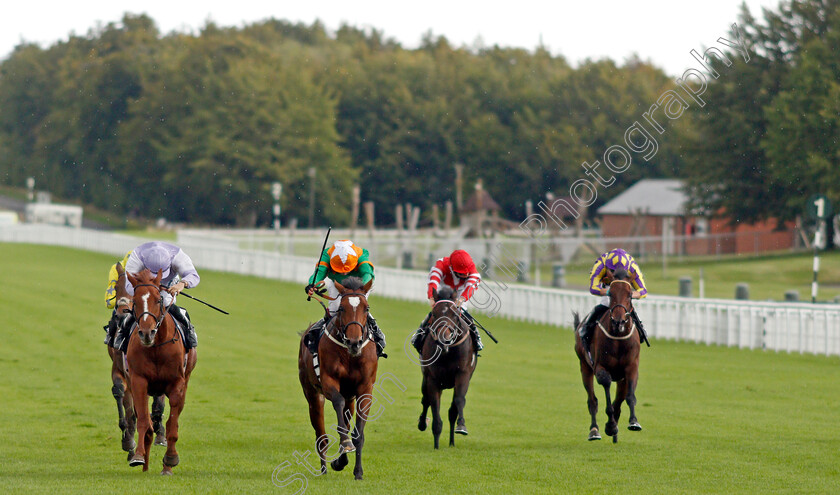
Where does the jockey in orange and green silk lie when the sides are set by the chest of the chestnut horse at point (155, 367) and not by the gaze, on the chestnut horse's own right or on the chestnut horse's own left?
on the chestnut horse's own left

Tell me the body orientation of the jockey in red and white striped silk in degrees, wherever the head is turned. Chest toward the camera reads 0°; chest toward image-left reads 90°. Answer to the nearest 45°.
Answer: approximately 0°

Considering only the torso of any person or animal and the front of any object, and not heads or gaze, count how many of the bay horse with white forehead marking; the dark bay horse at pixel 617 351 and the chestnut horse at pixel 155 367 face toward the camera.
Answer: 3

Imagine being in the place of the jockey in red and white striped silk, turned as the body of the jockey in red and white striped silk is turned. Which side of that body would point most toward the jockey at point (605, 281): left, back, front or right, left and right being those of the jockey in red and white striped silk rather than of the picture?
left

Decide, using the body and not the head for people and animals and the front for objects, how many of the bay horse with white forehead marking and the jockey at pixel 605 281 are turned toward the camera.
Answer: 2

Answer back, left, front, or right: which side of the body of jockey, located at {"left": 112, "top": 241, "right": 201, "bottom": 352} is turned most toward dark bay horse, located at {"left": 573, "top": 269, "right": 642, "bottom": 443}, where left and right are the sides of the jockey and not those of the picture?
back

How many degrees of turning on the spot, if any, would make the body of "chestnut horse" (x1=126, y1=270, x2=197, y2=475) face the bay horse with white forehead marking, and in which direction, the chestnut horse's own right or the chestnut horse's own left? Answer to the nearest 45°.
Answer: approximately 90° to the chestnut horse's own left

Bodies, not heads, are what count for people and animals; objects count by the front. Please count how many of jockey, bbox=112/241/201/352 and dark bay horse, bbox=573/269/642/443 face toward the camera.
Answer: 2

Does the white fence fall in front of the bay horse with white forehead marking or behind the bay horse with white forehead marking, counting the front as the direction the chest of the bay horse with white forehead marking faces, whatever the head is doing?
behind
